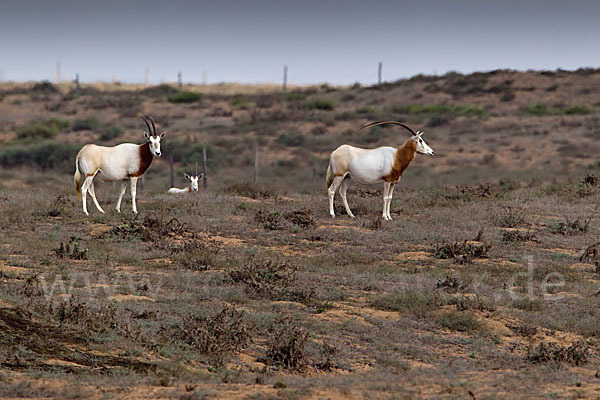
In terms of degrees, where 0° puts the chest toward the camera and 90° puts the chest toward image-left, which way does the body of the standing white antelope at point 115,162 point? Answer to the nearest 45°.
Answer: approximately 270°

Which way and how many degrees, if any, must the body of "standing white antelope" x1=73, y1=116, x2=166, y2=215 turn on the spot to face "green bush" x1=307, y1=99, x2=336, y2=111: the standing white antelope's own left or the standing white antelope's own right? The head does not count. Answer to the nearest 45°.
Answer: approximately 90° to the standing white antelope's own left

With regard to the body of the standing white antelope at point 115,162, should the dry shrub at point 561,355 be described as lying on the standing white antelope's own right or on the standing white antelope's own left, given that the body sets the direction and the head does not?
on the standing white antelope's own right

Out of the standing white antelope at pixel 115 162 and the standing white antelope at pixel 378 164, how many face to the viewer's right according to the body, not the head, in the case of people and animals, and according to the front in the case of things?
2

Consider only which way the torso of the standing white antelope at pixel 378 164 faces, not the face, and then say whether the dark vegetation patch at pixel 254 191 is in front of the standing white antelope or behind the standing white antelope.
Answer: behind

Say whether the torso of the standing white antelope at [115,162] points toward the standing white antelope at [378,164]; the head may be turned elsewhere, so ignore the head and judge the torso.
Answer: yes

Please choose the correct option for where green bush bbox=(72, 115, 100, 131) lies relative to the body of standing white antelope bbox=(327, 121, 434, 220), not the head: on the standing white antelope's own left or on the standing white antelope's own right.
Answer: on the standing white antelope's own left

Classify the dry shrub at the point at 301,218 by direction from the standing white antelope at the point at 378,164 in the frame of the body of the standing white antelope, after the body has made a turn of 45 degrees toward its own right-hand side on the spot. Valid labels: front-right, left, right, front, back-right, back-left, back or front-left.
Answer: right

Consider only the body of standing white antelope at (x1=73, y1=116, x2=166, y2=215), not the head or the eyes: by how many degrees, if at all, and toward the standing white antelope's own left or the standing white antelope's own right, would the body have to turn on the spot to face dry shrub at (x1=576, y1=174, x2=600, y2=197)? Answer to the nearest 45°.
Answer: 0° — it already faces it

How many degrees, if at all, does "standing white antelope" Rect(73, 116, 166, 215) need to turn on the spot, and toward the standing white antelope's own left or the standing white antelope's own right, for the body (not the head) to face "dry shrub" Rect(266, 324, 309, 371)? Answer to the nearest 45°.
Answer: approximately 90° to the standing white antelope's own right

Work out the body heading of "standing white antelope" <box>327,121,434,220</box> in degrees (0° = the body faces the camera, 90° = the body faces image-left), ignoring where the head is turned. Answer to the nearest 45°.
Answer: approximately 270°

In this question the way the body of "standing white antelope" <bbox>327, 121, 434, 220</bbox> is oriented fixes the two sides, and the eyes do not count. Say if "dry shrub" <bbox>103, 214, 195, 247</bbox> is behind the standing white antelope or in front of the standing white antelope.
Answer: behind

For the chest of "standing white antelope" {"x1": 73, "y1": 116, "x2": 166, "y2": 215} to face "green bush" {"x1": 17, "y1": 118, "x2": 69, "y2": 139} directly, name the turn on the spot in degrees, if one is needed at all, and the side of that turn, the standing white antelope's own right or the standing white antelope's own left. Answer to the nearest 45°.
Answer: approximately 90° to the standing white antelope's own left

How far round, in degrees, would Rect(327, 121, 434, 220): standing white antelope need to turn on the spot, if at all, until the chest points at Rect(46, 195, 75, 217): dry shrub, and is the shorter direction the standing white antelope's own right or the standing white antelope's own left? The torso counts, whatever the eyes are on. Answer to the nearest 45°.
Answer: approximately 180°
